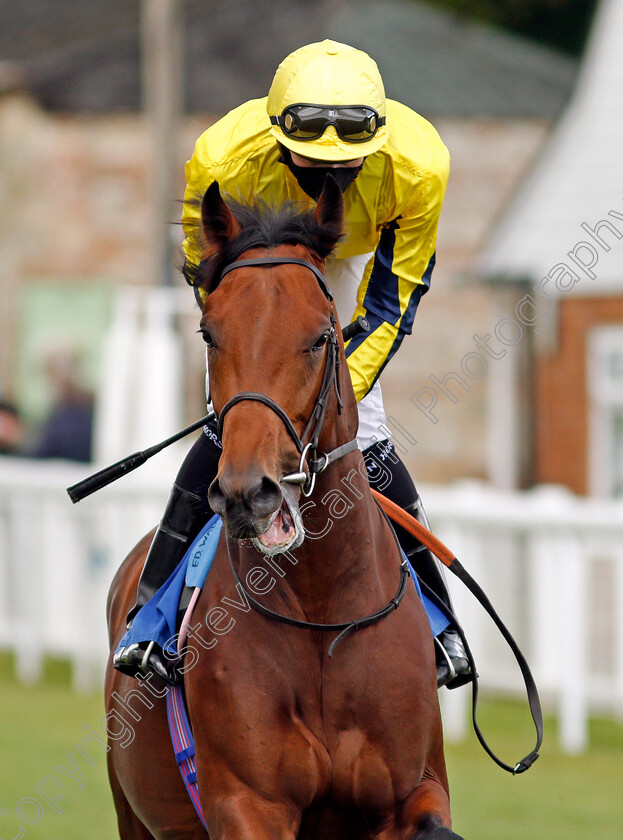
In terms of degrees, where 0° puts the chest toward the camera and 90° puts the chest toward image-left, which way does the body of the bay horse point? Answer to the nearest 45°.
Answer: approximately 0°

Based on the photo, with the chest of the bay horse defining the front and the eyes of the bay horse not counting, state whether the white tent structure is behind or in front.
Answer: behind

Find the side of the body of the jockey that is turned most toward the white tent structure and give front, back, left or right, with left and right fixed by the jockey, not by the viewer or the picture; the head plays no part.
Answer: back

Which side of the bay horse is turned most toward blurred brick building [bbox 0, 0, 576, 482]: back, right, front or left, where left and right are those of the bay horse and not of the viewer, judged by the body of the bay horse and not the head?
back

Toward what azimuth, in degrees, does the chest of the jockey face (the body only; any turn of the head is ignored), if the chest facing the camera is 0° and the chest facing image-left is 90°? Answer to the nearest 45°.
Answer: approximately 0°

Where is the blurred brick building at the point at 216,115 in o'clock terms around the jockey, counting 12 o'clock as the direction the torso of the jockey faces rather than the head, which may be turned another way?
The blurred brick building is roughly at 6 o'clock from the jockey.

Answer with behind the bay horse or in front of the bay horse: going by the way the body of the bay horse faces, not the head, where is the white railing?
behind

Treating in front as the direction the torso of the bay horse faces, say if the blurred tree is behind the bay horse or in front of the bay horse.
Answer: behind

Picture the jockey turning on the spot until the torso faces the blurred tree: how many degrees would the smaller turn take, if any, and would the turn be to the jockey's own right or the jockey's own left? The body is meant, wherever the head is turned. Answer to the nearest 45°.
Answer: approximately 180°
